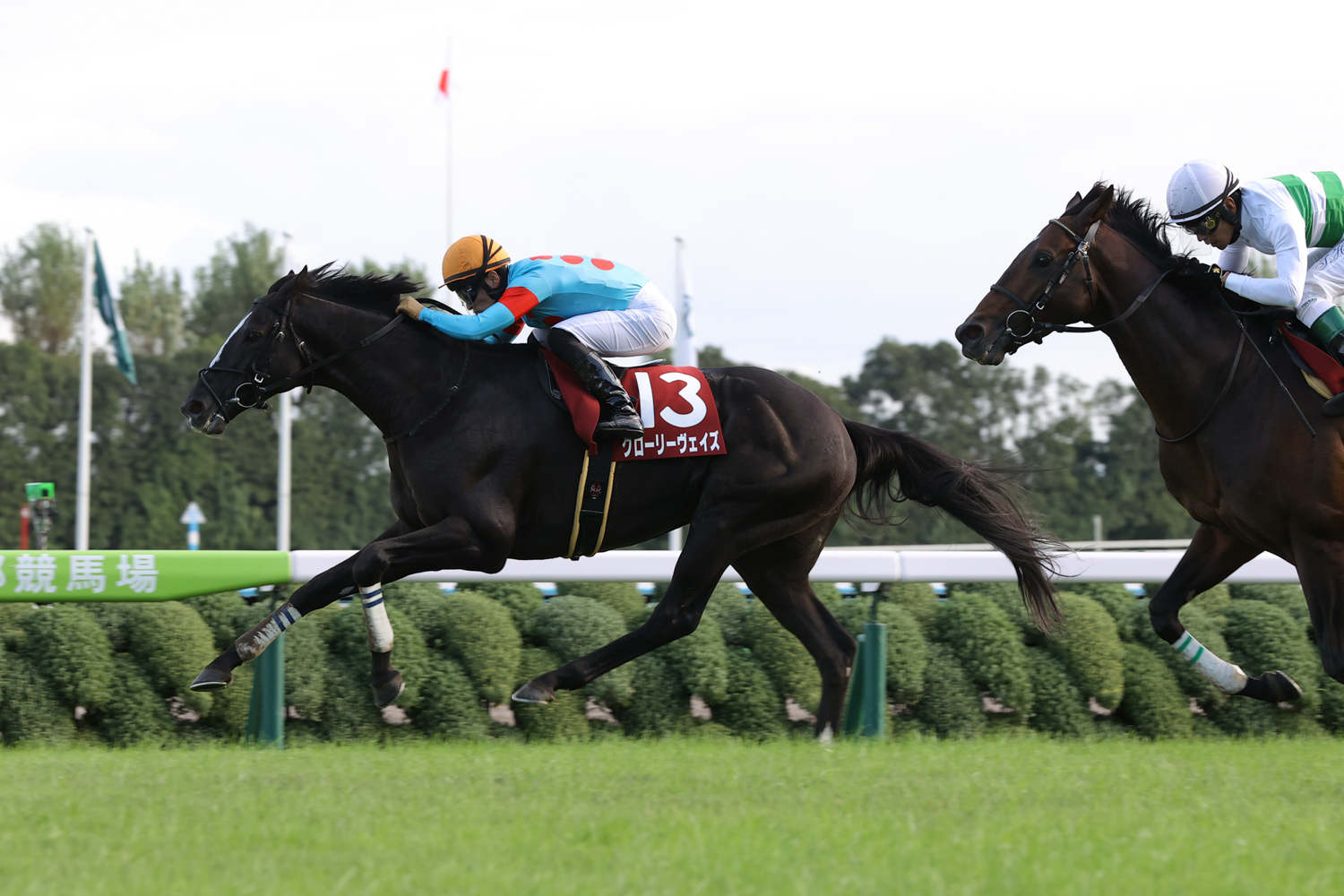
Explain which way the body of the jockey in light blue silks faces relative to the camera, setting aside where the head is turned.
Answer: to the viewer's left

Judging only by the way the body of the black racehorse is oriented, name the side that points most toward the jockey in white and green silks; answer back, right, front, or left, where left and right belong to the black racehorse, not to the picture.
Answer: back

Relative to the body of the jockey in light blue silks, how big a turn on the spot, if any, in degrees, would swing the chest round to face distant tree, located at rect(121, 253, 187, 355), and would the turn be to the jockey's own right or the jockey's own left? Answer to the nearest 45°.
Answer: approximately 90° to the jockey's own right

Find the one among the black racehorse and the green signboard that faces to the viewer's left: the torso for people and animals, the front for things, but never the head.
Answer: the black racehorse

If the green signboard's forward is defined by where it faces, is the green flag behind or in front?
behind

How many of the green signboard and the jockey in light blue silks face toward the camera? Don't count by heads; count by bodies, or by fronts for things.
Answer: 1

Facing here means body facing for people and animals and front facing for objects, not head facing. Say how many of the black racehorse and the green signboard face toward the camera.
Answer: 1

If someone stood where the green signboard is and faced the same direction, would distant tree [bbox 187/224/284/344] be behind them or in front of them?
behind

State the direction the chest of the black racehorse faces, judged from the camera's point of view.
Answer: to the viewer's left

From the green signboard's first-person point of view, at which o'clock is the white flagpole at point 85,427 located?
The white flagpole is roughly at 6 o'clock from the green signboard.

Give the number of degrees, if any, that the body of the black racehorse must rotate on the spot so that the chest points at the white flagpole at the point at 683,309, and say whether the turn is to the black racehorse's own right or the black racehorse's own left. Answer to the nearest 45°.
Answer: approximately 90° to the black racehorse's own right

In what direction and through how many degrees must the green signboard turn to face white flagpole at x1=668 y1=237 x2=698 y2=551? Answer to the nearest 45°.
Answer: approximately 135° to its left

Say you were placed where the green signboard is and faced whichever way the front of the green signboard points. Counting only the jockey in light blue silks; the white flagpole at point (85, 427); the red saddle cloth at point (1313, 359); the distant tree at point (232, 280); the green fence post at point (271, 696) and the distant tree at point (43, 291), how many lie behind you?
3

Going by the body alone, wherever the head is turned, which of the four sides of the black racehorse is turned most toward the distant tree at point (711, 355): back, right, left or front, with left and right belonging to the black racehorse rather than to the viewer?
right

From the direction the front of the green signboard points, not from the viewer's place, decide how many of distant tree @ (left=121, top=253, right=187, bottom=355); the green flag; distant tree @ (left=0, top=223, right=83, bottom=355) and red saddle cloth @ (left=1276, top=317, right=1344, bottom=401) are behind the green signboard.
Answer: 3
